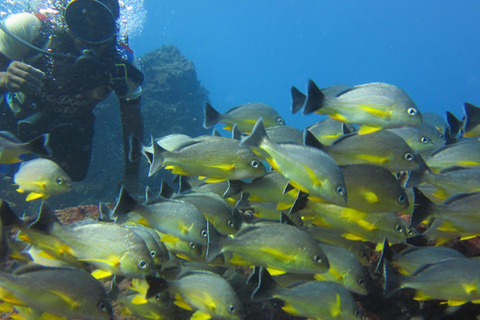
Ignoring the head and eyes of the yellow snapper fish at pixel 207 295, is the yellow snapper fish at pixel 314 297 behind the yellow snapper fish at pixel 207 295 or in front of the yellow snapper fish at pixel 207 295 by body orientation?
in front

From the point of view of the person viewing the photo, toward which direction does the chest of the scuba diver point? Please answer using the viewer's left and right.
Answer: facing the viewer

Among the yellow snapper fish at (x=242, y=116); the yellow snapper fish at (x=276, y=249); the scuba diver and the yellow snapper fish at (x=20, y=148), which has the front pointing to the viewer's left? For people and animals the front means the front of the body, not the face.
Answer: the yellow snapper fish at (x=20, y=148)

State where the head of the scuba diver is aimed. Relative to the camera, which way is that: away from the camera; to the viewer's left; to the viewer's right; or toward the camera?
toward the camera

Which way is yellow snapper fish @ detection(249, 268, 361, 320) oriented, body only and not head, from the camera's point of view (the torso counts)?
to the viewer's right

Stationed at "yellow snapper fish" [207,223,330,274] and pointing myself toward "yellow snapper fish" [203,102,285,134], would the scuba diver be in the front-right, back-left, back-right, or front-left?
front-left

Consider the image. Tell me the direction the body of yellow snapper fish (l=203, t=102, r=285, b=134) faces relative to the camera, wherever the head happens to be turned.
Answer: to the viewer's right

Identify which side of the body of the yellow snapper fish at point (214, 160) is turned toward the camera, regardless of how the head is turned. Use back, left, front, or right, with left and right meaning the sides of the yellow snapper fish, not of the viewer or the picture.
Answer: right

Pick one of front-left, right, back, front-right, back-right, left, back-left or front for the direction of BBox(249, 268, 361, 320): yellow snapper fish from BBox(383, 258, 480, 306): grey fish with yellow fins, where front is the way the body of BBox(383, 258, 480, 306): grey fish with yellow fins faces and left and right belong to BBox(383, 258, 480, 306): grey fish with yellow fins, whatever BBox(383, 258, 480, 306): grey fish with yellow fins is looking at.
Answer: back-right

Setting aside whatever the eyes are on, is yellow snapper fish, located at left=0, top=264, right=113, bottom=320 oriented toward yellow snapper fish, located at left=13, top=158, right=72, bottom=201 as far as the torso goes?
no

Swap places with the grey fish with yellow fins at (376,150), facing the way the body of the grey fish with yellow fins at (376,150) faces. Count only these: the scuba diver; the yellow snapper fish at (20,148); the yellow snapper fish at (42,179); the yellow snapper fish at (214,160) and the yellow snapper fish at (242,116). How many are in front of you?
0

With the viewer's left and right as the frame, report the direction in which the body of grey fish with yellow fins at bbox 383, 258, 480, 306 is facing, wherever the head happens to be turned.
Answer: facing to the right of the viewer

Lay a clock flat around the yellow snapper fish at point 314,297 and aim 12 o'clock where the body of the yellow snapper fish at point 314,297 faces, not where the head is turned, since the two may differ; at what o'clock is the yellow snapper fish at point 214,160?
the yellow snapper fish at point 214,160 is roughly at 7 o'clock from the yellow snapper fish at point 314,297.

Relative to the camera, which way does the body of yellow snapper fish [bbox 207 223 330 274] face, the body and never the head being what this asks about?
to the viewer's right
